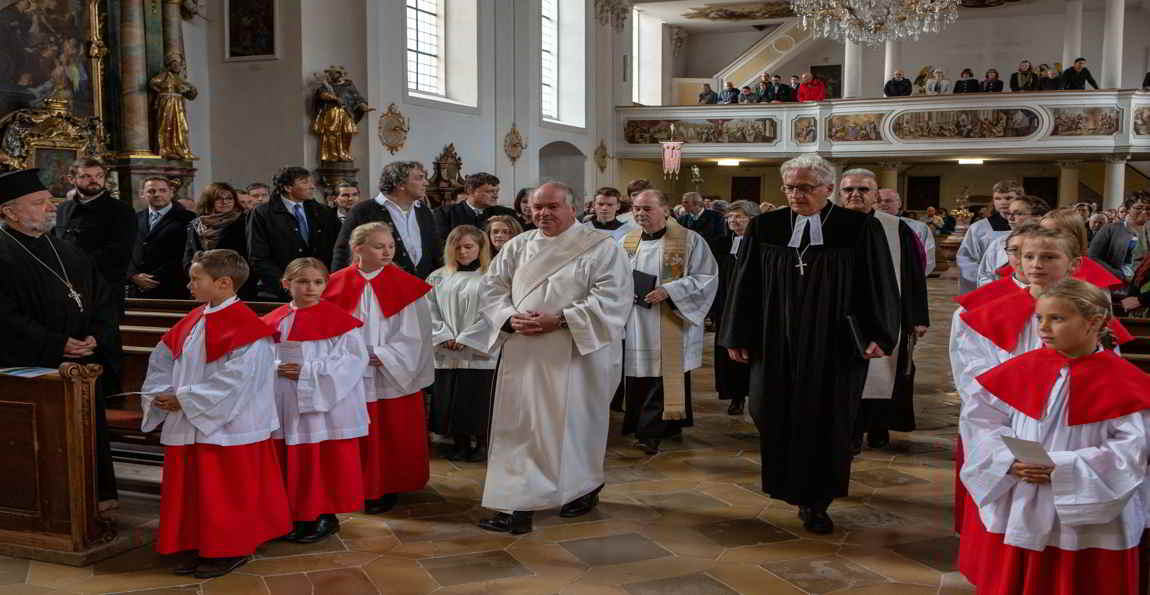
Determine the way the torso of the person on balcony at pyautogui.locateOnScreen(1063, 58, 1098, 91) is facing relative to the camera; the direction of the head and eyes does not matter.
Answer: toward the camera

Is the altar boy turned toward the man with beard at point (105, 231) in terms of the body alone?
no

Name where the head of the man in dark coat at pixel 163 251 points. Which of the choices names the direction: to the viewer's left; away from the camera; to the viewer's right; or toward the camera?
toward the camera

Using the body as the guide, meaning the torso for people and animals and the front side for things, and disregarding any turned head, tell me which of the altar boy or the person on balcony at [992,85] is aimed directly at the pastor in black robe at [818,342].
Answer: the person on balcony

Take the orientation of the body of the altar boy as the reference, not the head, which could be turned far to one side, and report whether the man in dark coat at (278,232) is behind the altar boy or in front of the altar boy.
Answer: behind

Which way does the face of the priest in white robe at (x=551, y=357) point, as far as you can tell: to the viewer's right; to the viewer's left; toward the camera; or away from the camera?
toward the camera

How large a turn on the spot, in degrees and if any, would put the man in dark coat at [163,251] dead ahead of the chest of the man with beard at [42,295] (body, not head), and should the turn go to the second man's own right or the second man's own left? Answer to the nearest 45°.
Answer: approximately 135° to the second man's own left

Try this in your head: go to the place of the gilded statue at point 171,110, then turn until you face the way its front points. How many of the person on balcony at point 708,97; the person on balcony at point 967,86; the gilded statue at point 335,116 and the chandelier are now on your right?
0

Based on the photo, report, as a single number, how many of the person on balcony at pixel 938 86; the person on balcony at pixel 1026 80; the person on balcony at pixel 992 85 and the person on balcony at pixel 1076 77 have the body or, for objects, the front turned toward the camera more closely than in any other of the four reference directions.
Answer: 4

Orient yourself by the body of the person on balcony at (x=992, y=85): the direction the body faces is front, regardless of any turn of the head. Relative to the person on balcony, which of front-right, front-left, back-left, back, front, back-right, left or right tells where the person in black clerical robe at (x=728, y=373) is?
front

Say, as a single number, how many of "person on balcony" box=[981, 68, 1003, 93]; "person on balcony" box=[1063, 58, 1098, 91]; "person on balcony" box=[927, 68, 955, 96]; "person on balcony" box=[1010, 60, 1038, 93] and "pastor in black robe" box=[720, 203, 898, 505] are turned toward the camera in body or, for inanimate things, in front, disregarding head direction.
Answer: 5

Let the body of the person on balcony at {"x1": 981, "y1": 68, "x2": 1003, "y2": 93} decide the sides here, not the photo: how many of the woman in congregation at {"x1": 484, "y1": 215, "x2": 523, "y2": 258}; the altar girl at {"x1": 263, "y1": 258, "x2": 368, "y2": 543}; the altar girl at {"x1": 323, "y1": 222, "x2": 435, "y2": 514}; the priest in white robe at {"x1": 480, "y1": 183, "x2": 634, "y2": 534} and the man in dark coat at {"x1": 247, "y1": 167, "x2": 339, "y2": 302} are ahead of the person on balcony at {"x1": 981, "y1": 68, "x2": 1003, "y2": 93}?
5

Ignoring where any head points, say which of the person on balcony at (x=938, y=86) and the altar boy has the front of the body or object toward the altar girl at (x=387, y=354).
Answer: the person on balcony

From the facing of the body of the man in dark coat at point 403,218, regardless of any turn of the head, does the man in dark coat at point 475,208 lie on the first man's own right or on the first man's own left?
on the first man's own left

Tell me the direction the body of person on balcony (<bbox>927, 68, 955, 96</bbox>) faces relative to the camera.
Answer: toward the camera

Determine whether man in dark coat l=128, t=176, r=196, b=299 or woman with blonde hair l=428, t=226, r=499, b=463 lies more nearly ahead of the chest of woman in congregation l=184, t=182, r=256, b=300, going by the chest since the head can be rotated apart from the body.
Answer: the woman with blonde hair
